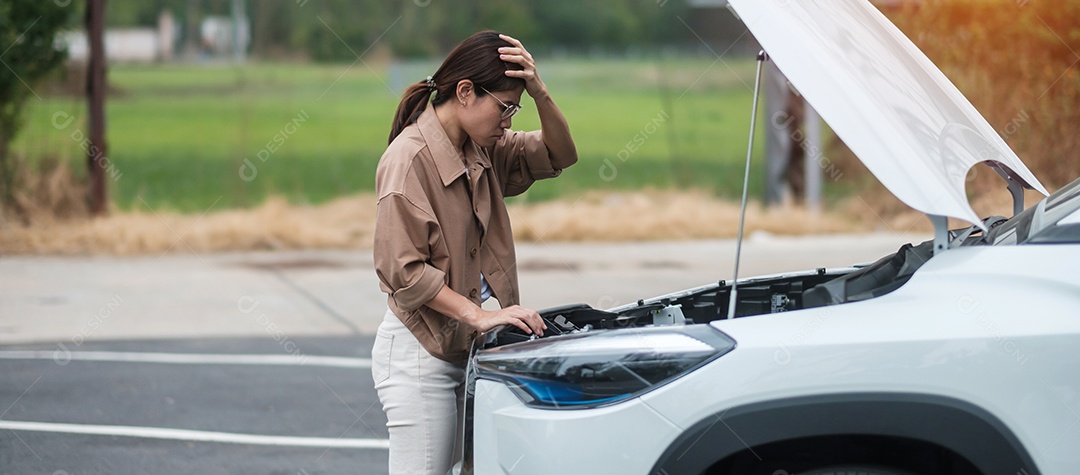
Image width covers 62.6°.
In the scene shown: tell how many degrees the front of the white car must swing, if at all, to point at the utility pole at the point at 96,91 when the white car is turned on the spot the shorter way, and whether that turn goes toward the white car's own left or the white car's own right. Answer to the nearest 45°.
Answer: approximately 45° to the white car's own right

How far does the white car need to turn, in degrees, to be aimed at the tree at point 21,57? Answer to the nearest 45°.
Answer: approximately 45° to its right

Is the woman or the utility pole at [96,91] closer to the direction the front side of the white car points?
the woman

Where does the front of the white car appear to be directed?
to the viewer's left

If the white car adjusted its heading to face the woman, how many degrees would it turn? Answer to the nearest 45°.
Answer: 0° — it already faces them
